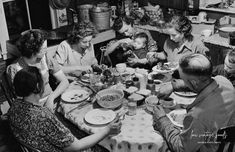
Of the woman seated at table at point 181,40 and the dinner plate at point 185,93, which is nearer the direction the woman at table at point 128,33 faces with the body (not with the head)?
the dinner plate

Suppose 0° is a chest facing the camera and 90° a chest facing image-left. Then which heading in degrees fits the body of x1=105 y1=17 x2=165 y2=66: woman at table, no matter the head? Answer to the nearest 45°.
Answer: approximately 0°

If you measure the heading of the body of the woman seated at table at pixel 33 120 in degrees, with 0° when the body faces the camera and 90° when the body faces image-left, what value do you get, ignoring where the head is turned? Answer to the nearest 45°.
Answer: approximately 225°

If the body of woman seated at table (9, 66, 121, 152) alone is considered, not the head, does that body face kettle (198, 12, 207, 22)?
yes

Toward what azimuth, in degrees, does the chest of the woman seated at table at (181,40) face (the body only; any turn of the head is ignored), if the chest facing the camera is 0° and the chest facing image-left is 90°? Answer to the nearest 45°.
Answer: approximately 45°

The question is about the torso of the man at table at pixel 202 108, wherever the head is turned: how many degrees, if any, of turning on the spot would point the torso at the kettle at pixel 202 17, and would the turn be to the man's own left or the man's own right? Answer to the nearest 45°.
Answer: approximately 45° to the man's own right

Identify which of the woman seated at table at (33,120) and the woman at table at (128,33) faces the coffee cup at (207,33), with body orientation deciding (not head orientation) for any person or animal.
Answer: the woman seated at table

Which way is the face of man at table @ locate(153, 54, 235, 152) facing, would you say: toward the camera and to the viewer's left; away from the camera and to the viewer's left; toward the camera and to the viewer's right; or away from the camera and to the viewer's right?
away from the camera and to the viewer's left

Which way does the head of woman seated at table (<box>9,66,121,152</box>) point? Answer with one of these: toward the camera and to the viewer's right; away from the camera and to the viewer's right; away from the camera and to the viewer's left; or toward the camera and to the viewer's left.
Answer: away from the camera and to the viewer's right

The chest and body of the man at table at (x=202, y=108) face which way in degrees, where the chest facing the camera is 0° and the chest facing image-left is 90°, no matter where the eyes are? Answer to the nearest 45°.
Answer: approximately 135°

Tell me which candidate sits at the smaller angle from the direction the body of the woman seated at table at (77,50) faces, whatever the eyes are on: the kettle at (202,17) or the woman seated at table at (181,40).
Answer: the woman seated at table

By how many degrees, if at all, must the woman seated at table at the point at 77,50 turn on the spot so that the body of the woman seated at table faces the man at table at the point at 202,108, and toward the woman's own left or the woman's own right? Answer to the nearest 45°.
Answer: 0° — they already face them

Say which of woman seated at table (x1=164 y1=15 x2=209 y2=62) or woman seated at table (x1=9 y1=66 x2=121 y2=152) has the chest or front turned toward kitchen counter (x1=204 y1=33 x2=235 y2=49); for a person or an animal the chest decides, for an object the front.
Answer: woman seated at table (x1=9 y1=66 x2=121 y2=152)

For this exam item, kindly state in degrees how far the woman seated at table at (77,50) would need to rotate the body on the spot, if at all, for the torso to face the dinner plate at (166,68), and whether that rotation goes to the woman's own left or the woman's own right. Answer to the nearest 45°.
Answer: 0° — they already face it
